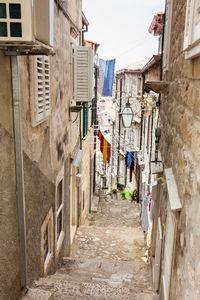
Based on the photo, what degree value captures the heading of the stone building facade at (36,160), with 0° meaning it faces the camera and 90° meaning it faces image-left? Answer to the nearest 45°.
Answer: approximately 270°

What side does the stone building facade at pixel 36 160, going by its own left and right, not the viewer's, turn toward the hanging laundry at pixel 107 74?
left
